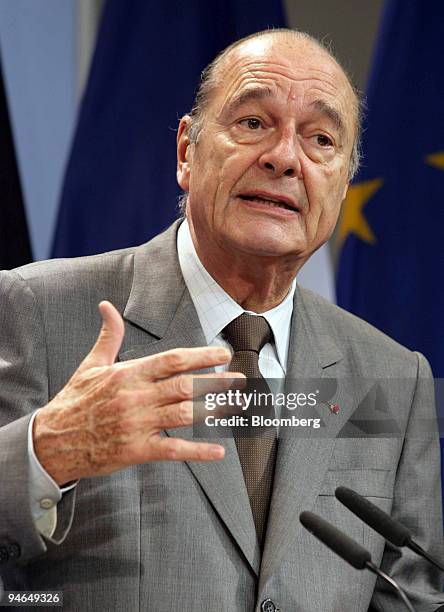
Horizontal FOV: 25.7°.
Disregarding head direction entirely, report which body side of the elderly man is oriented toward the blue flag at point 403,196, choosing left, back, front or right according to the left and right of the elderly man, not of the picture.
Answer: back

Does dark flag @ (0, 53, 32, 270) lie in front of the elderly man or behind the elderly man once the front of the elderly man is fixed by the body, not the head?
behind

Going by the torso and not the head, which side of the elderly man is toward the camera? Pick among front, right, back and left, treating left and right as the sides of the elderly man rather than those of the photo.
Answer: front

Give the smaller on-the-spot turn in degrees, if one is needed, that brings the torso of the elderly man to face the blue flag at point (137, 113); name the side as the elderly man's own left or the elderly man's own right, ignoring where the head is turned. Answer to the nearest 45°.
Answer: approximately 180°

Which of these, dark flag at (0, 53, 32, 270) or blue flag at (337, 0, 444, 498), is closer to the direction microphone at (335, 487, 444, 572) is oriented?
the dark flag
